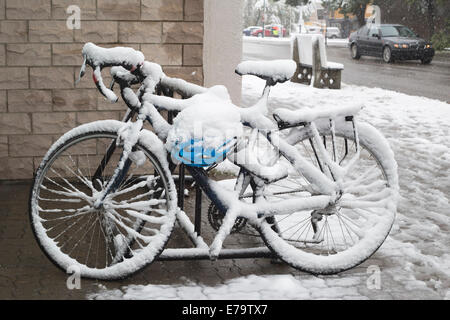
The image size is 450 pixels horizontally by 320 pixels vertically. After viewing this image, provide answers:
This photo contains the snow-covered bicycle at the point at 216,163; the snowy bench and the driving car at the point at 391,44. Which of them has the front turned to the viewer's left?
the snow-covered bicycle

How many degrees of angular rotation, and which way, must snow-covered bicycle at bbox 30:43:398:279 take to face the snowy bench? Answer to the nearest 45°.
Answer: approximately 90° to its right

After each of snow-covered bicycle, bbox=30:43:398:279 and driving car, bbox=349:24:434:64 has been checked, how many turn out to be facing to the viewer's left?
1

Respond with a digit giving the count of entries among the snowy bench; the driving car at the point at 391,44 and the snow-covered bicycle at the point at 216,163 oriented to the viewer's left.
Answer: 1

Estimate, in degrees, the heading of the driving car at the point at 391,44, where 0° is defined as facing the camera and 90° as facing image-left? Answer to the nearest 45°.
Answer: approximately 315°

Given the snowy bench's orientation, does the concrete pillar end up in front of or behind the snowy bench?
behind

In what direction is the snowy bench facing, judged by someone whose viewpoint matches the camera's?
facing away from the viewer and to the right of the viewer

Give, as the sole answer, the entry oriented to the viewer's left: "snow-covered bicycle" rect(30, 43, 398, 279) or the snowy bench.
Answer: the snow-covered bicycle

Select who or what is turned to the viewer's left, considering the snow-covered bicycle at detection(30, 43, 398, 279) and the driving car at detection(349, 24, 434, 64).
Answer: the snow-covered bicycle

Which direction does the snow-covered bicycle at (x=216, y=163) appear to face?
to the viewer's left

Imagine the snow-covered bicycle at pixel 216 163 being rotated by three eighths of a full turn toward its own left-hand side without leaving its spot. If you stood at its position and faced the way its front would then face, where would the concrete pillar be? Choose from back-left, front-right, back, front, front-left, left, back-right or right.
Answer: back-left

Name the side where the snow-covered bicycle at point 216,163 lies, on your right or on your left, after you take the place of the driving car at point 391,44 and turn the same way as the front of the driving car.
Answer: on your right

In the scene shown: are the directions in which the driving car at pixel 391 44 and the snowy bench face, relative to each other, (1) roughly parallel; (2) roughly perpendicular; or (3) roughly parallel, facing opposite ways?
roughly perpendicular

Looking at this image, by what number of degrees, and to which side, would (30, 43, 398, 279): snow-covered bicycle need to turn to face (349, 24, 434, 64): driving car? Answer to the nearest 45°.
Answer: approximately 90° to its right
